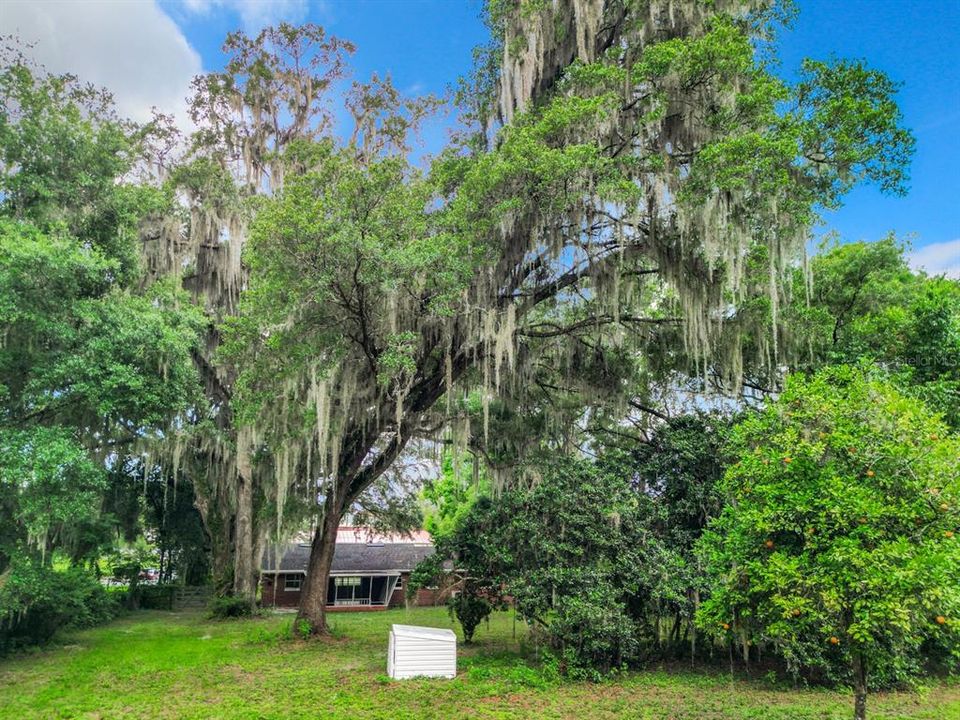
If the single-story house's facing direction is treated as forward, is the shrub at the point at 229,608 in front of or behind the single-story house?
behind

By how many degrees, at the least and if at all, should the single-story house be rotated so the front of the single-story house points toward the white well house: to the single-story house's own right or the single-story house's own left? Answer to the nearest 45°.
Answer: approximately 180°

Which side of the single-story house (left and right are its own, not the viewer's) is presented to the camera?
back

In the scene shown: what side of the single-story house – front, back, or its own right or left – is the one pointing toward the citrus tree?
back

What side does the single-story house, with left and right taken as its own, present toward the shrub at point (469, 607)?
back

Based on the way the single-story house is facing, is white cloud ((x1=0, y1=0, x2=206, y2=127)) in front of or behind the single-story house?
behind

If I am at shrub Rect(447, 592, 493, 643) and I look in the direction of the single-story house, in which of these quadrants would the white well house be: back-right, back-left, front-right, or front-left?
back-left
